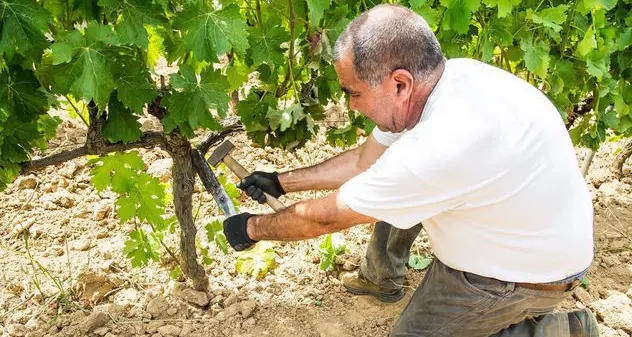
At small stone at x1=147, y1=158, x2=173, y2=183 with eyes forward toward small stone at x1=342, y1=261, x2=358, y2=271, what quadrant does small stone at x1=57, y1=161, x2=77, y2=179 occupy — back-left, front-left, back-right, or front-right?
back-right

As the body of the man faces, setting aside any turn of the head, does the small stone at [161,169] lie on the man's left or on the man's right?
on the man's right

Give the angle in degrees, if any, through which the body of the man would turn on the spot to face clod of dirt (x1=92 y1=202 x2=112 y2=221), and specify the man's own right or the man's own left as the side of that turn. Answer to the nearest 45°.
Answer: approximately 45° to the man's own right

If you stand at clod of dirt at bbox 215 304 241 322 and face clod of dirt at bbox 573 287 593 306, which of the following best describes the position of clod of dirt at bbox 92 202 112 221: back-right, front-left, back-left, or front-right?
back-left

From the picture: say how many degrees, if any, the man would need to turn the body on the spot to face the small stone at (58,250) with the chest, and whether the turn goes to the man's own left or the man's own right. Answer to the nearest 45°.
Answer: approximately 45° to the man's own right

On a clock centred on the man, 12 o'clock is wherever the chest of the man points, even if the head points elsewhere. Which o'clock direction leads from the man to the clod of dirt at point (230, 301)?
The clod of dirt is roughly at 1 o'clock from the man.

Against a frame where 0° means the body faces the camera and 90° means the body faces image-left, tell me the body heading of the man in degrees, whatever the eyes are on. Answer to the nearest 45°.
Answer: approximately 90°

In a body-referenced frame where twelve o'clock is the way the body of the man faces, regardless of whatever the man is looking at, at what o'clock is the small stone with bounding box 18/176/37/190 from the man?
The small stone is roughly at 1 o'clock from the man.

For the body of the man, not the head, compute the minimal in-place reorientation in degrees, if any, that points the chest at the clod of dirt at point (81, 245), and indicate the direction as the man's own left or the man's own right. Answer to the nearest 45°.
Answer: approximately 45° to the man's own right
